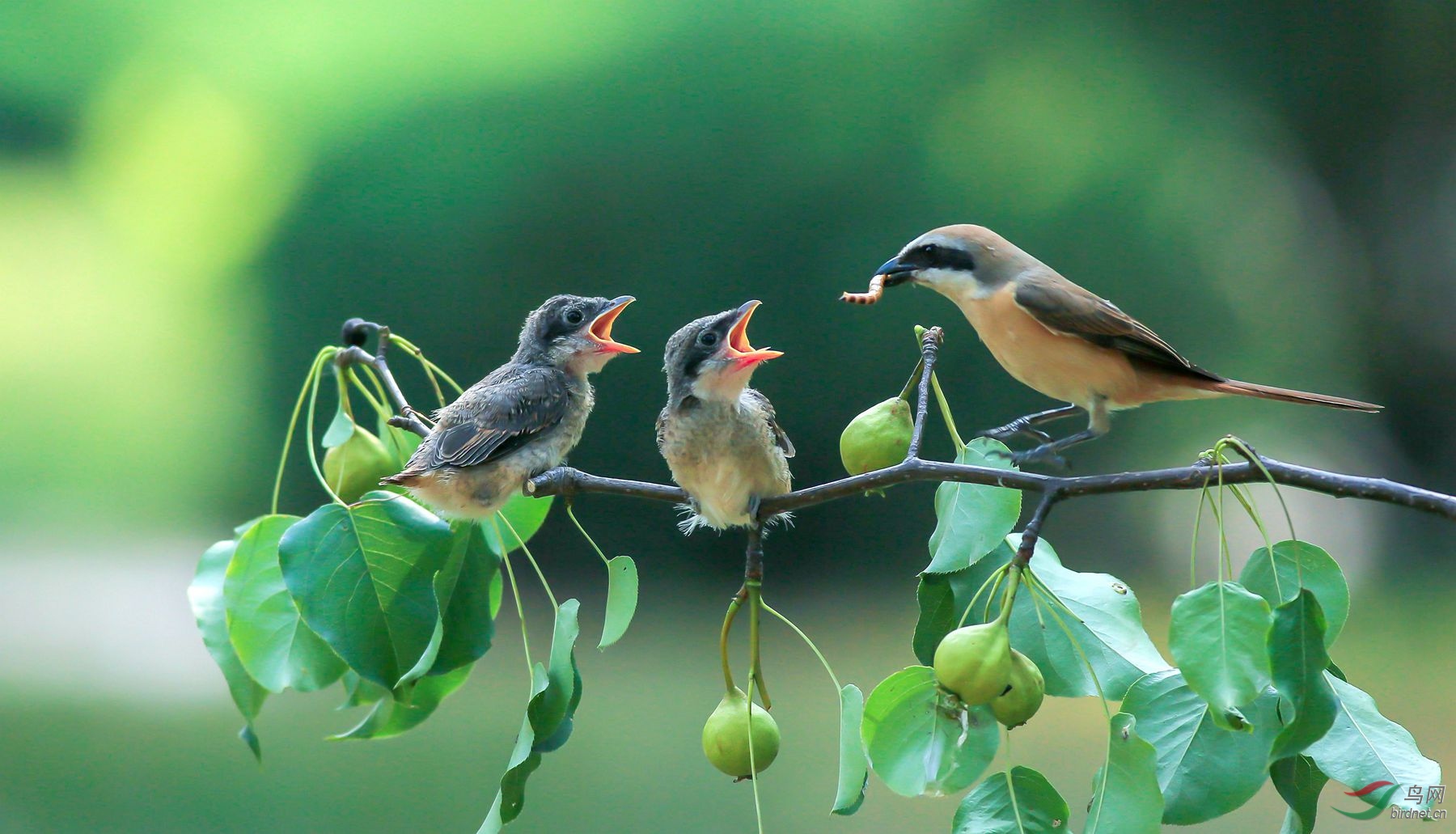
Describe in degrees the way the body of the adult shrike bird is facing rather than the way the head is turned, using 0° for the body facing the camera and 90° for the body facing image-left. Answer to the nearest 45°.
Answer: approximately 90°

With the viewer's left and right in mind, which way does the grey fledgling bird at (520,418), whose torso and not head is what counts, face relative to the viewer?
facing to the right of the viewer

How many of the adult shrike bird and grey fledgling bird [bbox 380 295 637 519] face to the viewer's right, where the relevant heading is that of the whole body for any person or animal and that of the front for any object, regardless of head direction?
1

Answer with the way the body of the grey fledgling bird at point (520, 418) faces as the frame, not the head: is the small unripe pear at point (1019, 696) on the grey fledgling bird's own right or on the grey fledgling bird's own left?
on the grey fledgling bird's own right

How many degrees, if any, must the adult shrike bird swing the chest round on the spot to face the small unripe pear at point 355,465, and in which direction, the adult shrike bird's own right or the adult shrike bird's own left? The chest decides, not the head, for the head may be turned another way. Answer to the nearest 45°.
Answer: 0° — it already faces it
